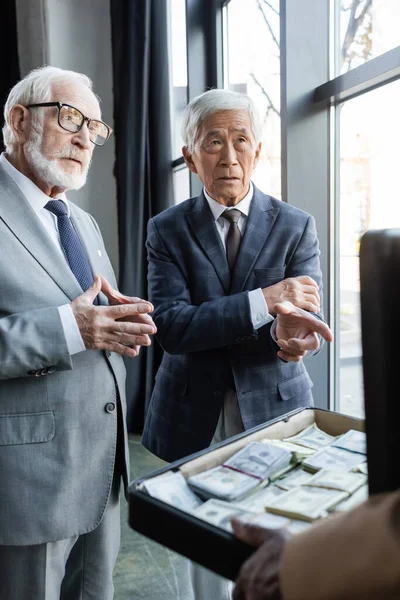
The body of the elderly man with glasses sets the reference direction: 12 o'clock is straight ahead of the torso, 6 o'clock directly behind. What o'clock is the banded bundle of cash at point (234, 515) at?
The banded bundle of cash is roughly at 1 o'clock from the elderly man with glasses.

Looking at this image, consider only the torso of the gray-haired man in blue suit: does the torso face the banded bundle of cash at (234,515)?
yes

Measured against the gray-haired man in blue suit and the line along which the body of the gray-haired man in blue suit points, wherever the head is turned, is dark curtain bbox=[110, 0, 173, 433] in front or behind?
behind

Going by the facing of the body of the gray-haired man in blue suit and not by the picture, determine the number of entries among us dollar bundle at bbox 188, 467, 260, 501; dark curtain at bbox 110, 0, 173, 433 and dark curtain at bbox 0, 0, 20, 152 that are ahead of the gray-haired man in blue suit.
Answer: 1

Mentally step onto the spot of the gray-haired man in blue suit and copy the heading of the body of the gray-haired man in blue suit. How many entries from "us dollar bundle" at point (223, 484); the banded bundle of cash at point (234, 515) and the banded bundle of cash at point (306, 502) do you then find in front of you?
3

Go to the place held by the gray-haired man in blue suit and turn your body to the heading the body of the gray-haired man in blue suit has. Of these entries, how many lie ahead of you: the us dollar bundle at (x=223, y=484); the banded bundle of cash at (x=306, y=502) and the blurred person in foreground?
3

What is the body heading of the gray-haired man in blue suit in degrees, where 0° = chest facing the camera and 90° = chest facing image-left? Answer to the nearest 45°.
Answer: approximately 0°

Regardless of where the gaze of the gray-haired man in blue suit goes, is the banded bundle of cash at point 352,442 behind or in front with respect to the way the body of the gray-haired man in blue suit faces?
in front

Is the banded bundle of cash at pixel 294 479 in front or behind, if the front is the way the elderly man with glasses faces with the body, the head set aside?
in front

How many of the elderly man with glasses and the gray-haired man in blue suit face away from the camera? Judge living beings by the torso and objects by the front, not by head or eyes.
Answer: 0

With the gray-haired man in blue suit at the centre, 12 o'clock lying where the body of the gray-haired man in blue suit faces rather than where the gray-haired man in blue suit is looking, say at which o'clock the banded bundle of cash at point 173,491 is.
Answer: The banded bundle of cash is roughly at 12 o'clock from the gray-haired man in blue suit.

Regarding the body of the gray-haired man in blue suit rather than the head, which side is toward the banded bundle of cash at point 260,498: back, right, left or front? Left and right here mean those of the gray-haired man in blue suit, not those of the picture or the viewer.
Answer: front

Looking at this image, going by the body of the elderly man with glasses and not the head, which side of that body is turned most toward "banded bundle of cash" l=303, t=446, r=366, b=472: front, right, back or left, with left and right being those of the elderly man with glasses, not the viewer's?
front
